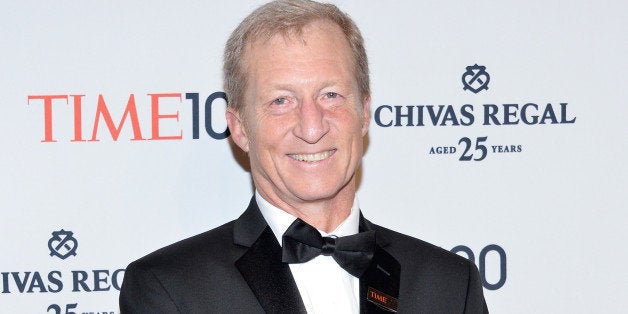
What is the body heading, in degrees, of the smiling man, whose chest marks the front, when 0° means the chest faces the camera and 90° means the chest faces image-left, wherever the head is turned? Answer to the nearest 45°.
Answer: approximately 0°
